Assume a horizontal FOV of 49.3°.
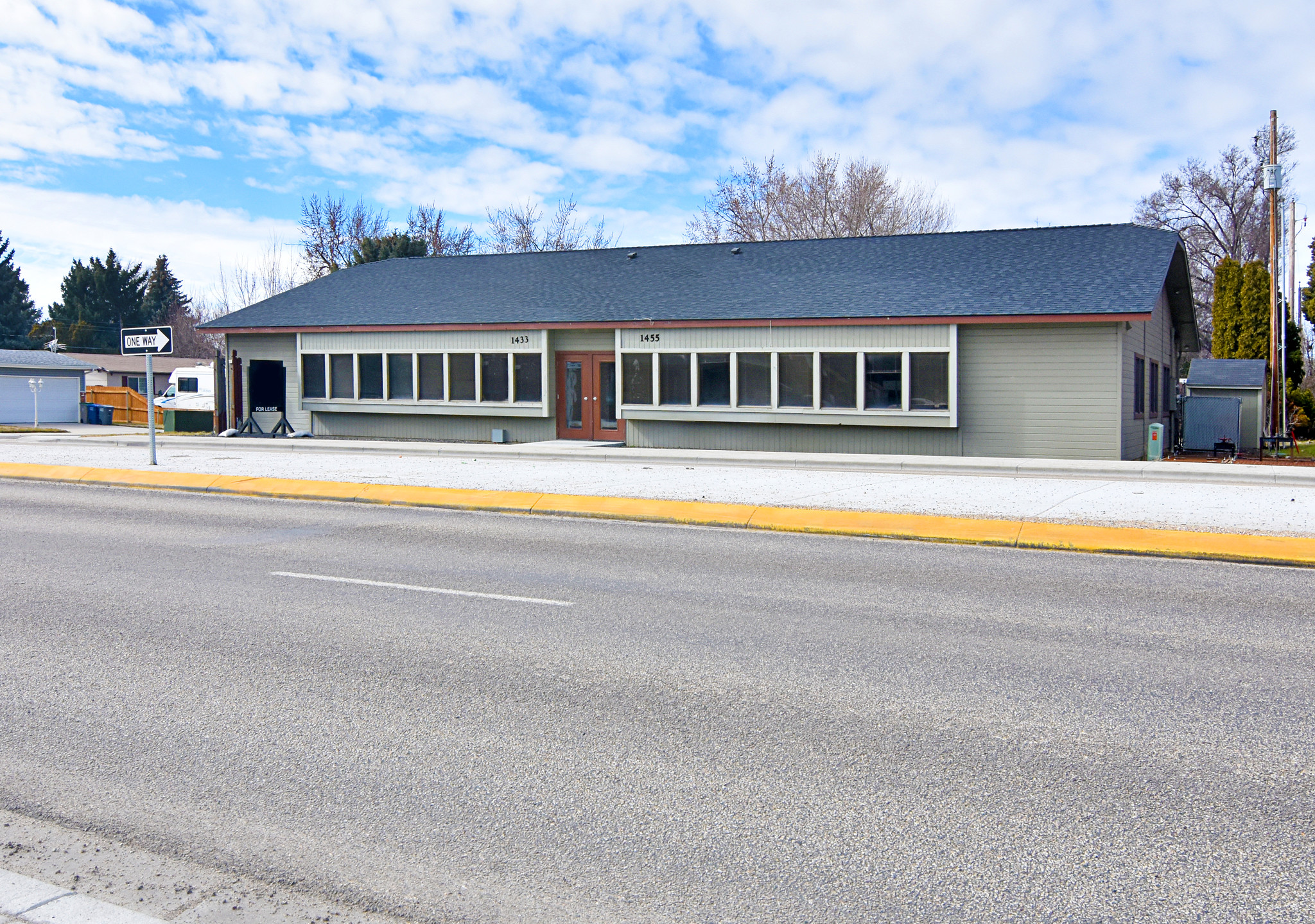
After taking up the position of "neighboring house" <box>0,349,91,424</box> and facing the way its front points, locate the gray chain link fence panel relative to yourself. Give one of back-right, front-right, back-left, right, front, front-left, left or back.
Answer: front-left

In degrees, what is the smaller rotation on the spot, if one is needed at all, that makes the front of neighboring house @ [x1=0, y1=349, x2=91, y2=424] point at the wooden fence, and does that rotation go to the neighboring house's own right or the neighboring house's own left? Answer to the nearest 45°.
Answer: approximately 90° to the neighboring house's own left

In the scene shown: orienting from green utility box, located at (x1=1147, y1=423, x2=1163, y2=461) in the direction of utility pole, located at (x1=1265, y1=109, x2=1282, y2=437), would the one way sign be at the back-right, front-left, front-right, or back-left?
back-left

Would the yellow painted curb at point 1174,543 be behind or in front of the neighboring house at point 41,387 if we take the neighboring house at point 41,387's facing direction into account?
in front

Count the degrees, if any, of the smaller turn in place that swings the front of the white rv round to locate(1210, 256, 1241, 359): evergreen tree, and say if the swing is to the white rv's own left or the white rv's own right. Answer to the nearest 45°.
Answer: approximately 135° to the white rv's own left

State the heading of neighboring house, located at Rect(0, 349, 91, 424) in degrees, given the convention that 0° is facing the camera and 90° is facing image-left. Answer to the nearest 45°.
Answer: approximately 0°

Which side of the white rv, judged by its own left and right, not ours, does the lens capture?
left

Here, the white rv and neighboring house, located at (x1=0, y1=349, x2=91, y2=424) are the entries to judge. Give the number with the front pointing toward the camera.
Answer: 1

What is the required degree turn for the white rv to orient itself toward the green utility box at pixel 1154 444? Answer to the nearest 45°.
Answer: approximately 135° to its left

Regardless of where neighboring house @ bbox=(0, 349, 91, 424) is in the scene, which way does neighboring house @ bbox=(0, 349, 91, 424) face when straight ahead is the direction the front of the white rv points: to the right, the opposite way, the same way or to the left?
to the left

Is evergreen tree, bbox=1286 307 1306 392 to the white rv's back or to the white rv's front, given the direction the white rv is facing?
to the back

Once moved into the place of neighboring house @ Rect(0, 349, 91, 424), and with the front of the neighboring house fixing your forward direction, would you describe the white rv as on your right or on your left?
on your left
